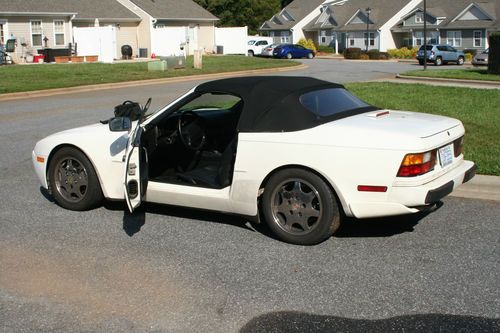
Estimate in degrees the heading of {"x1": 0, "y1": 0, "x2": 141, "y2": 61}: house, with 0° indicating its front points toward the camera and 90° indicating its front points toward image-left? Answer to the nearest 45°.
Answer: approximately 0°

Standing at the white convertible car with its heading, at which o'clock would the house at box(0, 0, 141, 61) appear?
The house is roughly at 1 o'clock from the white convertible car.

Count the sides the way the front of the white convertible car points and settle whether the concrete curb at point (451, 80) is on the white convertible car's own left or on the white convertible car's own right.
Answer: on the white convertible car's own right

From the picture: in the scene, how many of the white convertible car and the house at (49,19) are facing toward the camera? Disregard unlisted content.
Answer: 1

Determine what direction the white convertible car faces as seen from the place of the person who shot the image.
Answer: facing away from the viewer and to the left of the viewer

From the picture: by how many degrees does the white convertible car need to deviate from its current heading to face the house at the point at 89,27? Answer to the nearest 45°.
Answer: approximately 45° to its right
